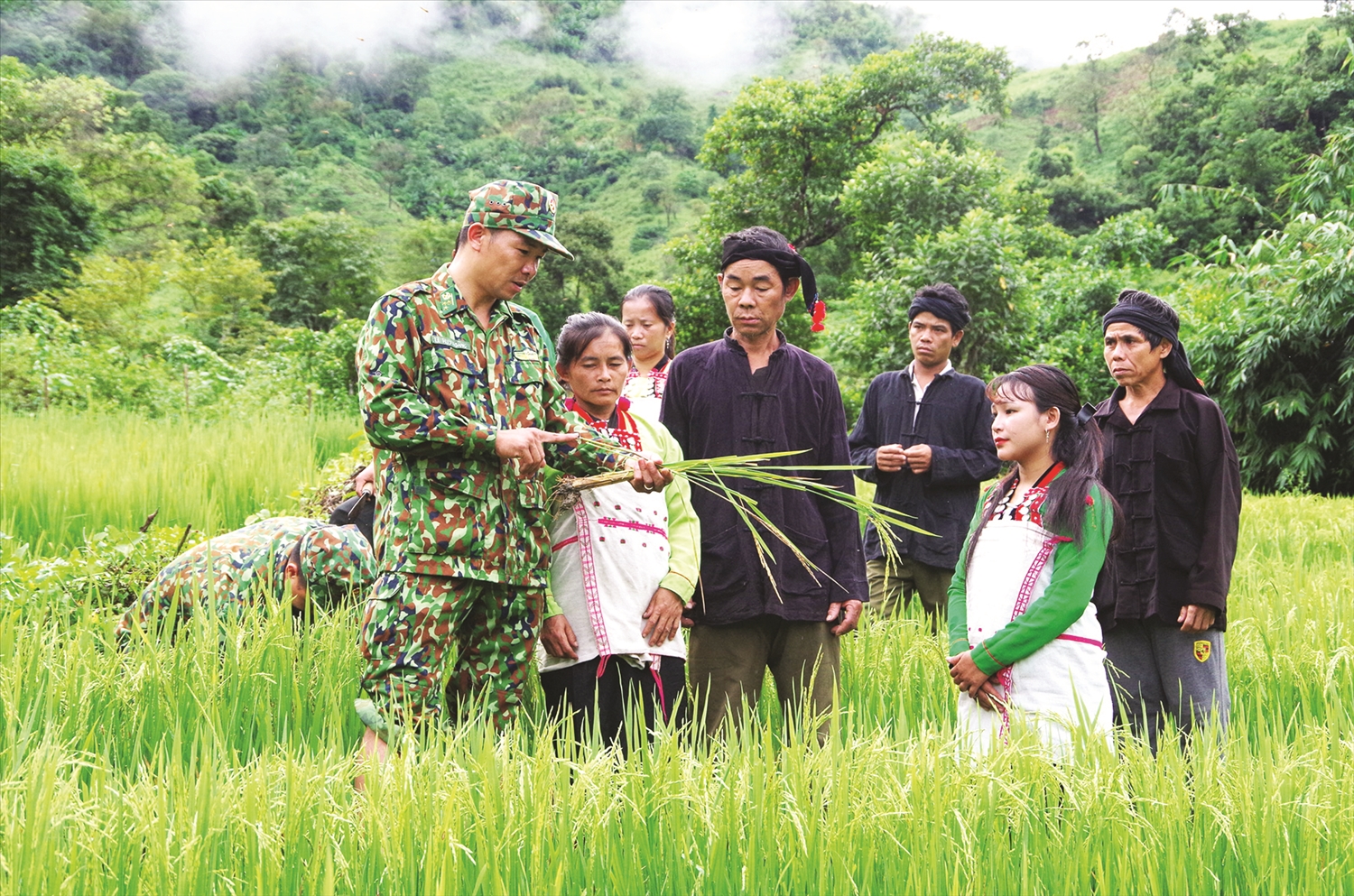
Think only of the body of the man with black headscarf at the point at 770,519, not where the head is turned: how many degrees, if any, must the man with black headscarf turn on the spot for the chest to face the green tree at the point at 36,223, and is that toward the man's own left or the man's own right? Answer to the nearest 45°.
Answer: approximately 135° to the man's own right

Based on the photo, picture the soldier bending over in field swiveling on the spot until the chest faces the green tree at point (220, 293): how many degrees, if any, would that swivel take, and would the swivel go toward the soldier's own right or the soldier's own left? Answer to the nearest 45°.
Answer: approximately 90° to the soldier's own left

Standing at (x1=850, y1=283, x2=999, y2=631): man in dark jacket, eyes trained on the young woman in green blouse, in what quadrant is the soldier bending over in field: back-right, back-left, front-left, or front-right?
front-right

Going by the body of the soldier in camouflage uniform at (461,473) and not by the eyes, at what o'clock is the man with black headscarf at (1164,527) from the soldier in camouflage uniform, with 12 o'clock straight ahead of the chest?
The man with black headscarf is roughly at 10 o'clock from the soldier in camouflage uniform.

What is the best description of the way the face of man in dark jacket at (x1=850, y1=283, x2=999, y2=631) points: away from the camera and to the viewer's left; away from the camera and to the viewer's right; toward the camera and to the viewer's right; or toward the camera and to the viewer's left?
toward the camera and to the viewer's left

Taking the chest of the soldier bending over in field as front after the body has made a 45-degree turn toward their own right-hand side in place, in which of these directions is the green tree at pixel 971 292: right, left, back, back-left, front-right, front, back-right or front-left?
left

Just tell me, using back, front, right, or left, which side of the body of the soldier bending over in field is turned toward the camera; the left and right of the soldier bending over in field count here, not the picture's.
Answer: right

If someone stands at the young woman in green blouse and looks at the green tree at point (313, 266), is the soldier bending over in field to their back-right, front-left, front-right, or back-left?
front-left

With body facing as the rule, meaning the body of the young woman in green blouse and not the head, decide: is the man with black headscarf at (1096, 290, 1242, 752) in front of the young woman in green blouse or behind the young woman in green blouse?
behind

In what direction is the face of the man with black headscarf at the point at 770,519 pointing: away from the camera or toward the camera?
toward the camera

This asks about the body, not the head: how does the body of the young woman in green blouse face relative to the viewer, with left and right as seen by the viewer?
facing the viewer and to the left of the viewer

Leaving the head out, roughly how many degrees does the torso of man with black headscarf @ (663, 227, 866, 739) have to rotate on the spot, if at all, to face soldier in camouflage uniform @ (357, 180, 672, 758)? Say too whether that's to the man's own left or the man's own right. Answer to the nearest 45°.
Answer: approximately 45° to the man's own right

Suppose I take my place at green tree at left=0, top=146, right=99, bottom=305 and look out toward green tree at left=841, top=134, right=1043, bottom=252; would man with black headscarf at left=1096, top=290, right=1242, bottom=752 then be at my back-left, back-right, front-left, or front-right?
front-right

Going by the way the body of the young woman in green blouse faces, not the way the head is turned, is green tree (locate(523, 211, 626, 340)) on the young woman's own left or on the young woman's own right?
on the young woman's own right

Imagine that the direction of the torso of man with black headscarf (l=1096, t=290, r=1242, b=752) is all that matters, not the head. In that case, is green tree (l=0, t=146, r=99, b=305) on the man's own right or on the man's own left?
on the man's own right

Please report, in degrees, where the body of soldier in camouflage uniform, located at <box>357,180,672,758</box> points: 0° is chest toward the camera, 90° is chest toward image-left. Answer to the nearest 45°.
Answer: approximately 315°

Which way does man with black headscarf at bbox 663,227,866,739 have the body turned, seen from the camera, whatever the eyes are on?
toward the camera

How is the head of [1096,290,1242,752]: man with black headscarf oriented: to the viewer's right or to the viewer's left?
to the viewer's left

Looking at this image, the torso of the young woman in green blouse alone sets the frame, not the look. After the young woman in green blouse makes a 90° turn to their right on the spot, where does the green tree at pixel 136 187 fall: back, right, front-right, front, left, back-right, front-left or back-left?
front
